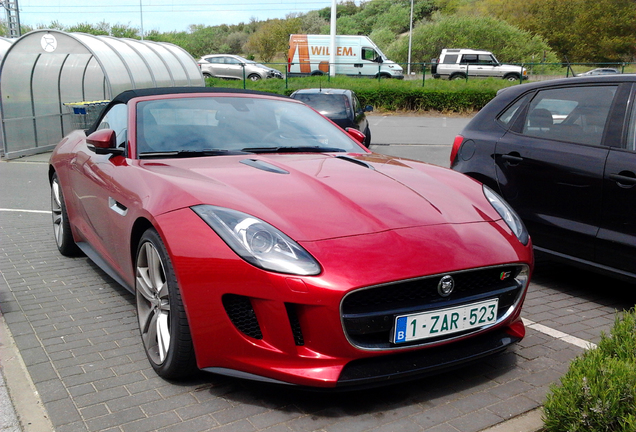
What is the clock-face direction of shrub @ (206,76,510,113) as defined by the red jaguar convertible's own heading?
The shrub is roughly at 8 o'clock from the red jaguar convertible.

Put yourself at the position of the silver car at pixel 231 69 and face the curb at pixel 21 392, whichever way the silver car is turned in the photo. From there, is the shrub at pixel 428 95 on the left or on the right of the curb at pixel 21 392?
left

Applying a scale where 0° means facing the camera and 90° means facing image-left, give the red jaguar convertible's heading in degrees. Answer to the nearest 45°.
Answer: approximately 315°

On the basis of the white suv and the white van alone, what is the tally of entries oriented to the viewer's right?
2

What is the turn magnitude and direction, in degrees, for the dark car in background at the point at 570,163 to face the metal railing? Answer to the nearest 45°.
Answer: approximately 135° to its left

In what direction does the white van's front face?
to the viewer's right

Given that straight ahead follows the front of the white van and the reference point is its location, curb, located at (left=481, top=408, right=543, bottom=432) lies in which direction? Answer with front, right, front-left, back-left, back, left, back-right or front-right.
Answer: right

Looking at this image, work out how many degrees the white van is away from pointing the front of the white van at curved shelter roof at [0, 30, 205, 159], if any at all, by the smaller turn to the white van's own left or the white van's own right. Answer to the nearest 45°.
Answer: approximately 90° to the white van's own right

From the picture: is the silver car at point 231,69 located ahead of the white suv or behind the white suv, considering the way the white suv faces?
behind

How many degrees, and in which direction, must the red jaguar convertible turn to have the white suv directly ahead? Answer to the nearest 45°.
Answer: approximately 135° to its left

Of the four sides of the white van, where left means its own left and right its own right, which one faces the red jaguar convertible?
right

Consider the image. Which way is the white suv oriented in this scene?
to the viewer's right
